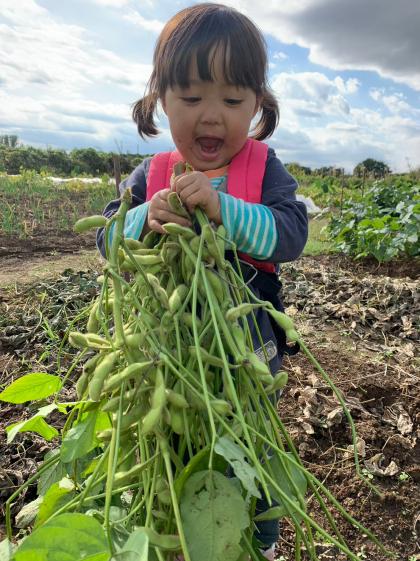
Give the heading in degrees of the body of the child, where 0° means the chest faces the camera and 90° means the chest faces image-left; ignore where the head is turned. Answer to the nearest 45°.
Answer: approximately 0°
